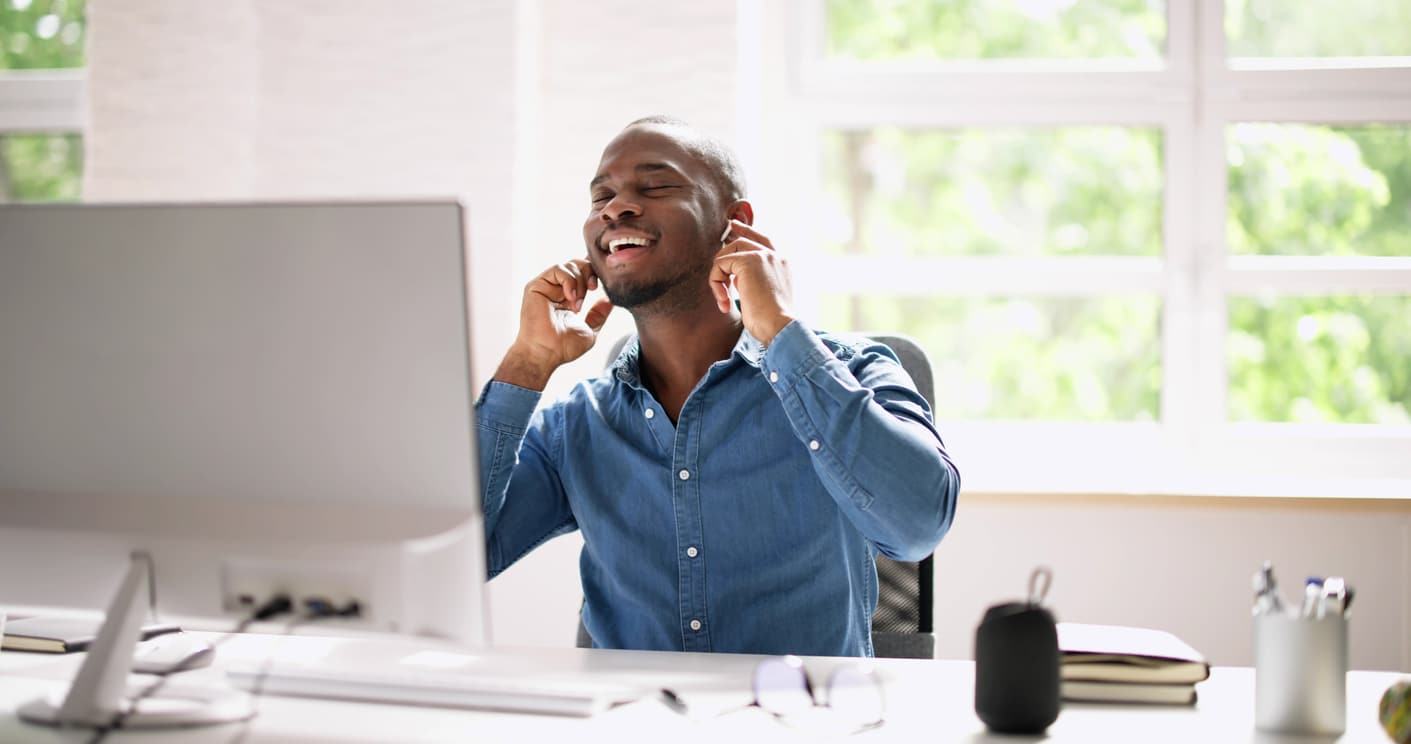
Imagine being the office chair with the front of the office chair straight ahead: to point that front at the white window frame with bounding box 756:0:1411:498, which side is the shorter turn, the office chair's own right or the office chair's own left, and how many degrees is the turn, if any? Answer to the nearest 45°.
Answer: approximately 135° to the office chair's own left

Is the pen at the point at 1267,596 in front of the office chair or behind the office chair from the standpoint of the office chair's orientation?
in front

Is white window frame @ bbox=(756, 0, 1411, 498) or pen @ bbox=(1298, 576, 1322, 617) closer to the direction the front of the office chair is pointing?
the pen

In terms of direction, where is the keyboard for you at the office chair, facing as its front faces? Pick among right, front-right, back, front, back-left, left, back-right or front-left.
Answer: front-right

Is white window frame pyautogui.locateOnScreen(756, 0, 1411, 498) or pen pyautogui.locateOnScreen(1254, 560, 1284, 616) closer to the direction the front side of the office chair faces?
the pen

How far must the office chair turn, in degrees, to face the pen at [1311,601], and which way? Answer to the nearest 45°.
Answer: approximately 45° to its left

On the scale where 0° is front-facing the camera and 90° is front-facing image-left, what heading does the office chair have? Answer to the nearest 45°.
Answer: approximately 0°

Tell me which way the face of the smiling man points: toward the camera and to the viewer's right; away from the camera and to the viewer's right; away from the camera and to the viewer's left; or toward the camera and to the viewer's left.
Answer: toward the camera and to the viewer's left
